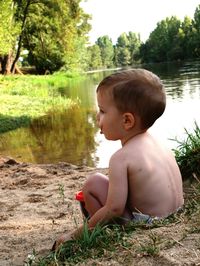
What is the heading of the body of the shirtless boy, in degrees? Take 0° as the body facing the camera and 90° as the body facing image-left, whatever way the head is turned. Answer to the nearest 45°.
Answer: approximately 135°

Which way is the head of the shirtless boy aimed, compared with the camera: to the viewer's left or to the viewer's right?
to the viewer's left

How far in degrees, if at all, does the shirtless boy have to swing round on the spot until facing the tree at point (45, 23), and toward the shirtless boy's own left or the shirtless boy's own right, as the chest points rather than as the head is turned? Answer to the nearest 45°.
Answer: approximately 45° to the shirtless boy's own right
